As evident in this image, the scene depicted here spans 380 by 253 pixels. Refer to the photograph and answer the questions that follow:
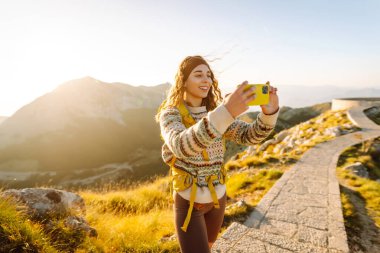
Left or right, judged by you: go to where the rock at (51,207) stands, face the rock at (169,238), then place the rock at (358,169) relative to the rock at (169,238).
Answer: left

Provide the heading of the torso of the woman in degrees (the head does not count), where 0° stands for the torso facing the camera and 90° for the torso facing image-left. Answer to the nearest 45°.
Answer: approximately 315°

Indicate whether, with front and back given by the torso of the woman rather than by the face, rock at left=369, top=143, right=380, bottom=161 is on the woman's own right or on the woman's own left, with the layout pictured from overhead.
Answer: on the woman's own left

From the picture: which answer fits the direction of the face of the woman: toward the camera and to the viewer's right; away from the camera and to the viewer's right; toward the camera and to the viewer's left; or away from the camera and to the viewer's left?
toward the camera and to the viewer's right

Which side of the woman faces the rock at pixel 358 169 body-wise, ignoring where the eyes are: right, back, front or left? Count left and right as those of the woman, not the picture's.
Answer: left

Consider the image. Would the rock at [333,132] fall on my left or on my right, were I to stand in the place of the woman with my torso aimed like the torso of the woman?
on my left
